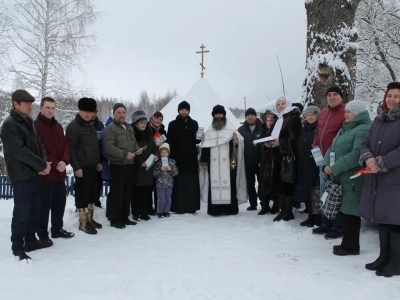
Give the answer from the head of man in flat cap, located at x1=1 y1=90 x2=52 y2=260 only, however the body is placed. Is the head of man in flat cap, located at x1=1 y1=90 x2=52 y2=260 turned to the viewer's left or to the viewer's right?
to the viewer's right

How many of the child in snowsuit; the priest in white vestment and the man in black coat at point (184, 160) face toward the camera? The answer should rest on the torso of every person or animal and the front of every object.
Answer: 3

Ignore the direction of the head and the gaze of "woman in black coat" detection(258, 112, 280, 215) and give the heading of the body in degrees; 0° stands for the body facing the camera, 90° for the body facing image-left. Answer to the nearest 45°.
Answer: approximately 45°

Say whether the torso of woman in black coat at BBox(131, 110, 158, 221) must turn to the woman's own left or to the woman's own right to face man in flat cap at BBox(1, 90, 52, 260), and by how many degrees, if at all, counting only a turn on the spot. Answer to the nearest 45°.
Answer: approximately 90° to the woman's own right

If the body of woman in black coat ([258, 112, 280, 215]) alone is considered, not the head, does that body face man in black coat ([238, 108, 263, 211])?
no

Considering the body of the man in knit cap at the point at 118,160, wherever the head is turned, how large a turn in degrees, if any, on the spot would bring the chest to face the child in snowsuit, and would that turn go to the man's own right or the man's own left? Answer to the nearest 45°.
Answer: approximately 90° to the man's own left

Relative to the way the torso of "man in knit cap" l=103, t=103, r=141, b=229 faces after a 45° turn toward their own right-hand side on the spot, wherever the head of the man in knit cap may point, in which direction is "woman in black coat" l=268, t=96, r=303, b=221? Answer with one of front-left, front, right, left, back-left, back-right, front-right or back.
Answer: left

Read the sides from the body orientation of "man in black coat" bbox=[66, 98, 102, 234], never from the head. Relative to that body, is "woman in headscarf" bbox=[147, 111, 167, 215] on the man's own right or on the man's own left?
on the man's own left

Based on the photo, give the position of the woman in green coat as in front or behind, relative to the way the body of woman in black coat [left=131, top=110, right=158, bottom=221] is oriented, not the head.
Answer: in front

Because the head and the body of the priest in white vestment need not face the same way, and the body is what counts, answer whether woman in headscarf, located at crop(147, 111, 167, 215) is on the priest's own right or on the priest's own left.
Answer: on the priest's own right

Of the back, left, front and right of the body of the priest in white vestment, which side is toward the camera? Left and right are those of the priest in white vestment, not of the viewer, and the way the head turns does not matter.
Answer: front

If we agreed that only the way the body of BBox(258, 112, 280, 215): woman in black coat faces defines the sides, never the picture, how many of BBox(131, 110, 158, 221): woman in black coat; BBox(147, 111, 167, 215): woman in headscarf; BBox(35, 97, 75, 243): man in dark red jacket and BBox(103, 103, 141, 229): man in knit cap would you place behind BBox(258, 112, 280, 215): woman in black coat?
0

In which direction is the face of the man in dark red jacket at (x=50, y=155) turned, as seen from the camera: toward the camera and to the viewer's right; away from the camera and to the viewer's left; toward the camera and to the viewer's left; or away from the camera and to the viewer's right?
toward the camera and to the viewer's right

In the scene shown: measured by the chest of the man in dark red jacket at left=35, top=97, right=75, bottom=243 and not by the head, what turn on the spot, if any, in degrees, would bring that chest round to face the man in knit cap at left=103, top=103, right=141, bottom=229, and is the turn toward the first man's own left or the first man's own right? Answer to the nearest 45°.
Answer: approximately 90° to the first man's own left
